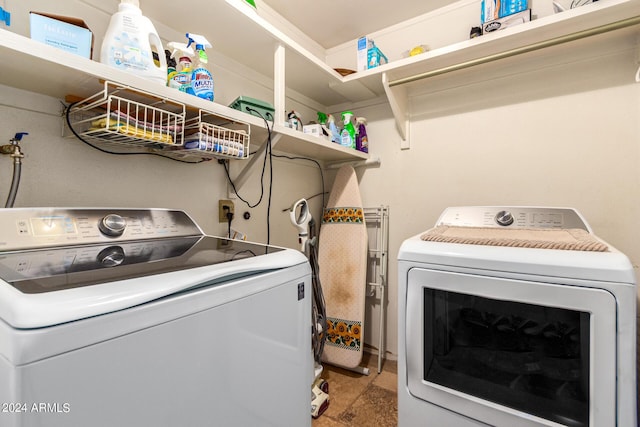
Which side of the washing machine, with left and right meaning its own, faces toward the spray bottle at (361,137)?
left

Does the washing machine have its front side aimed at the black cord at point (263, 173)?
no

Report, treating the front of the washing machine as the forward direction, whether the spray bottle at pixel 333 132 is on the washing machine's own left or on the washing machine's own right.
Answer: on the washing machine's own left

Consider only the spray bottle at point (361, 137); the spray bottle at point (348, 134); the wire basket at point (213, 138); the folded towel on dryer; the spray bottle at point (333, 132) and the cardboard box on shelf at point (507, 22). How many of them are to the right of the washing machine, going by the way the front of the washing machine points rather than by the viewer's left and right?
0

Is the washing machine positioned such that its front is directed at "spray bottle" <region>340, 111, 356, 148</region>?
no

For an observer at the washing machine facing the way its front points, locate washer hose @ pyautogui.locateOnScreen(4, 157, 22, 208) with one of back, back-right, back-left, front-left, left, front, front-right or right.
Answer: back

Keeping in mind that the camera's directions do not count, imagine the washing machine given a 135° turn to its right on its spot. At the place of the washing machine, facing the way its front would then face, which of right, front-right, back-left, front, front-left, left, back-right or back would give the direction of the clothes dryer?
back

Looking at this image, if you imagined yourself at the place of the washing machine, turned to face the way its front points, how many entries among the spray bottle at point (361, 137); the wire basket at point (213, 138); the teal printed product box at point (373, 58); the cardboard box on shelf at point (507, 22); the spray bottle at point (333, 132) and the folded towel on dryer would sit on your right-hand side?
0

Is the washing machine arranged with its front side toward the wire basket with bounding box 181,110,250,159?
no

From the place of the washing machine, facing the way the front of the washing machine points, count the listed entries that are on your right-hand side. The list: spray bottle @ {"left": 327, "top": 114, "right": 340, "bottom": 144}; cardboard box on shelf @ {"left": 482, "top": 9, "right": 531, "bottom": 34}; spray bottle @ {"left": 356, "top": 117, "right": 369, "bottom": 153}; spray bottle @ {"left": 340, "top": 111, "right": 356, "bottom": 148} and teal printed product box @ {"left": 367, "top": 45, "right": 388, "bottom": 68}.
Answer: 0

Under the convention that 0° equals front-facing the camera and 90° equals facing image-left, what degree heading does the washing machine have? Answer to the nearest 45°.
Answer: approximately 315°

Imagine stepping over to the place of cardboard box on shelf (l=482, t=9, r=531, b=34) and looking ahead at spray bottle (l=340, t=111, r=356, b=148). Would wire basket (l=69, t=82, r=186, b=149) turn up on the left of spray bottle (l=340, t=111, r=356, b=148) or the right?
left
